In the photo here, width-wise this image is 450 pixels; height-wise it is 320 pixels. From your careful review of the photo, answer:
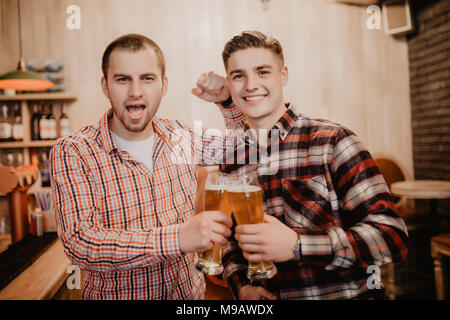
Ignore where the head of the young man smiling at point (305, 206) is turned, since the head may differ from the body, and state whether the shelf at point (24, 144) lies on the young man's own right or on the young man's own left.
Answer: on the young man's own right

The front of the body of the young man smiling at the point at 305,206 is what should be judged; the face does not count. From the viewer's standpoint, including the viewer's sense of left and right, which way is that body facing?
facing the viewer and to the left of the viewer

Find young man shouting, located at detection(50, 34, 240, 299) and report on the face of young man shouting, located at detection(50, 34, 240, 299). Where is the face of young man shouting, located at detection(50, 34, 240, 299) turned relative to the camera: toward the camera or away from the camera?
toward the camera

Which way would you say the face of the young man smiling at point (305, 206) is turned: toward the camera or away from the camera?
toward the camera

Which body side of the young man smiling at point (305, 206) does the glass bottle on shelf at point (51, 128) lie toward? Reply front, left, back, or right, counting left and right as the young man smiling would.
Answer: right
